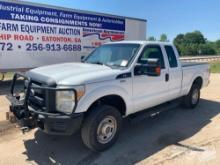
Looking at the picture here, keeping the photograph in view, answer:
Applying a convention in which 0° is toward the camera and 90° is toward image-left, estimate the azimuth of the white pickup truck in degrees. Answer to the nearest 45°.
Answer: approximately 45°
